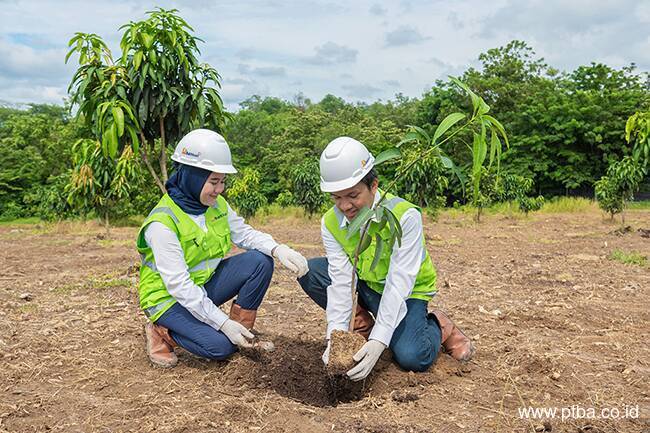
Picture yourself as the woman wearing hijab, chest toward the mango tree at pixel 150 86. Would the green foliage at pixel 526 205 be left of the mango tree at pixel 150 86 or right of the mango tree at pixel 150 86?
right

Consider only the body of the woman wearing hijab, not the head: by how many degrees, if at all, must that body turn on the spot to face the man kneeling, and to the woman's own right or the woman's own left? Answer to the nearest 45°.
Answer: approximately 45° to the woman's own left

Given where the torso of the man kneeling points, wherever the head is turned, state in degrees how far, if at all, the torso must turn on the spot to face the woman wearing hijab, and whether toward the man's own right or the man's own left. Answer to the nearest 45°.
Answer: approximately 45° to the man's own right

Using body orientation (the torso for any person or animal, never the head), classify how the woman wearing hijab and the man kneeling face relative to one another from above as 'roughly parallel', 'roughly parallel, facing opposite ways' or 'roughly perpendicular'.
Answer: roughly perpendicular

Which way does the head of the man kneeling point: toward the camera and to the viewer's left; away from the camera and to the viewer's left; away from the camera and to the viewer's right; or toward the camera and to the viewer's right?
toward the camera and to the viewer's left

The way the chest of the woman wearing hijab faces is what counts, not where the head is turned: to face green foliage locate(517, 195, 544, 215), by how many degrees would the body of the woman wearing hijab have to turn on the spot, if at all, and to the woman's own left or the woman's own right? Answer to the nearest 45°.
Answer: approximately 90° to the woman's own left

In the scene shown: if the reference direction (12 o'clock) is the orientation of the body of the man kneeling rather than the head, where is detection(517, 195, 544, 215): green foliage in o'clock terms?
The green foliage is roughly at 5 o'clock from the man kneeling.

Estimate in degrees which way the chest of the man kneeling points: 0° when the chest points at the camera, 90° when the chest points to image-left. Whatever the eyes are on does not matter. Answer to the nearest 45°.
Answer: approximately 45°

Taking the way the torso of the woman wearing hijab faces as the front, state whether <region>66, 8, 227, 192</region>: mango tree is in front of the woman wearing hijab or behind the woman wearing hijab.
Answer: behind

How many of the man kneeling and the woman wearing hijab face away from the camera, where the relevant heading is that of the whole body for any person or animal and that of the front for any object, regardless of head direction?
0

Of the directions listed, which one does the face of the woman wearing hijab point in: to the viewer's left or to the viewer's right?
to the viewer's right
